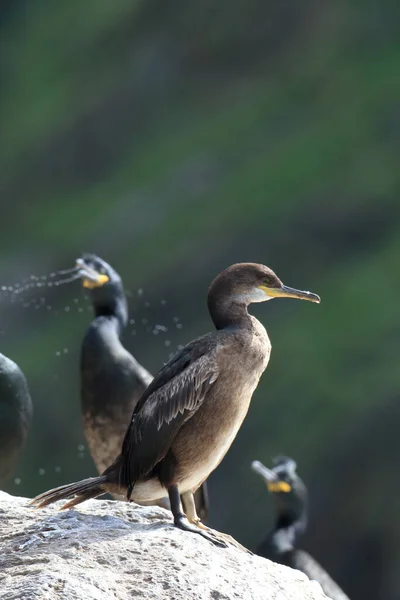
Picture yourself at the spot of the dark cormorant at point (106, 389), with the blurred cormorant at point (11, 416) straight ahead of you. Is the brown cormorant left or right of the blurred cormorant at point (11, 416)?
left

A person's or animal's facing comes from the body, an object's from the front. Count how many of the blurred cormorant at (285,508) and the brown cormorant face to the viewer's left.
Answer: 1

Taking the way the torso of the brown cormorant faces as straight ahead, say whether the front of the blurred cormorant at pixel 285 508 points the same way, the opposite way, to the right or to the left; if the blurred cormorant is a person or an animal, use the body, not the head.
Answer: the opposite way

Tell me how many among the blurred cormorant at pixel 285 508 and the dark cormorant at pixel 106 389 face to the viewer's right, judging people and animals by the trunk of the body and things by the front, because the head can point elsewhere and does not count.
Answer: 0

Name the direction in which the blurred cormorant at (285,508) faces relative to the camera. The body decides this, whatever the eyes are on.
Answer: to the viewer's left

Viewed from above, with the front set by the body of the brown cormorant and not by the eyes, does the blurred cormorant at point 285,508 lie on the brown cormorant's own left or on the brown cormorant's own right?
on the brown cormorant's own left

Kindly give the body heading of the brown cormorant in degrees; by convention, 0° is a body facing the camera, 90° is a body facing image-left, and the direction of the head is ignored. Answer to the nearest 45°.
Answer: approximately 270°

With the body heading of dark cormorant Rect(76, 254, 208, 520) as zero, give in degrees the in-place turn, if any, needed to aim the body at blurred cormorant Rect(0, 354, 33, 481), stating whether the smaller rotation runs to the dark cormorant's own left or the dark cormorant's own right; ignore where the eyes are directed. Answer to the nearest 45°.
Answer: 0° — it already faces it

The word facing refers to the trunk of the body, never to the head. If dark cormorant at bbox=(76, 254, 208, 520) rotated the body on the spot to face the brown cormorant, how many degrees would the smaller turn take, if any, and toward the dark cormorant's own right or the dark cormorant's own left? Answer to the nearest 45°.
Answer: approximately 45° to the dark cormorant's own left

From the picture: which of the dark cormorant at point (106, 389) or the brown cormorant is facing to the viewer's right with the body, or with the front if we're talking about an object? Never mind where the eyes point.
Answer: the brown cormorant

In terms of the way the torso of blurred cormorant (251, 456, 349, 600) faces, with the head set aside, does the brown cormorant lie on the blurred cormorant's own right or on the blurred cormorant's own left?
on the blurred cormorant's own left

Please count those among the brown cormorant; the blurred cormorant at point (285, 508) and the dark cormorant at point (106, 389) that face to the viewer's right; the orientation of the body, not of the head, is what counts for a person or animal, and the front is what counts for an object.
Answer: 1
